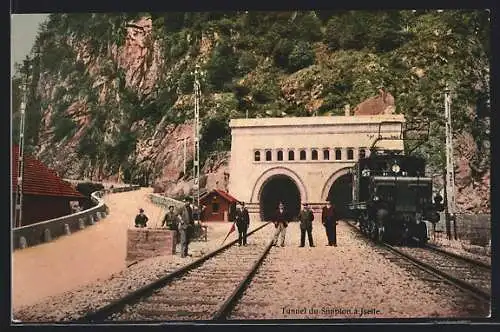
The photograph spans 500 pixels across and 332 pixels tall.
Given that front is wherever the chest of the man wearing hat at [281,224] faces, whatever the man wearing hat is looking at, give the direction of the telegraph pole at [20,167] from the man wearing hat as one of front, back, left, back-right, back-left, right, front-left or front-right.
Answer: right

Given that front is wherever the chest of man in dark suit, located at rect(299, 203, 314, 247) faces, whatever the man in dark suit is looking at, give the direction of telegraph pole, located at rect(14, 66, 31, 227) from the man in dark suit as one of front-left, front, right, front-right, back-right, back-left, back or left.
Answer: right

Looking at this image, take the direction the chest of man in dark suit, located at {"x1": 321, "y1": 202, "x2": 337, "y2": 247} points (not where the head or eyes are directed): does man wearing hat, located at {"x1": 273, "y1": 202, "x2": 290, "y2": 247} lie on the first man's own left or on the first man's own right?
on the first man's own right

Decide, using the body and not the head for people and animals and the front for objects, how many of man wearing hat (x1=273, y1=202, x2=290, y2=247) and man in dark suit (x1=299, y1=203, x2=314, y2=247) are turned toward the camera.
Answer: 2

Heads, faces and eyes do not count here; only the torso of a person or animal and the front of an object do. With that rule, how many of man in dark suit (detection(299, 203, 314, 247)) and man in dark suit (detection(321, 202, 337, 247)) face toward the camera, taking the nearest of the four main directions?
2

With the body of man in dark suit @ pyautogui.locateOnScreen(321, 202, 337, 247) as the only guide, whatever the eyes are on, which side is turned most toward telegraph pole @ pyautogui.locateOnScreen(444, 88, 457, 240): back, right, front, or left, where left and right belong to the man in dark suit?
left

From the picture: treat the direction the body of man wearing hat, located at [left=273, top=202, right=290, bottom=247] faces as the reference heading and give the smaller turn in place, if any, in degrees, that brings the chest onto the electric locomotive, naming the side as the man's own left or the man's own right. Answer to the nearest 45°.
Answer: approximately 90° to the man's own left

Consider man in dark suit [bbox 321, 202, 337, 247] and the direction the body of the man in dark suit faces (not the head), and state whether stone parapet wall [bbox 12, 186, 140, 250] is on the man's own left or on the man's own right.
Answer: on the man's own right

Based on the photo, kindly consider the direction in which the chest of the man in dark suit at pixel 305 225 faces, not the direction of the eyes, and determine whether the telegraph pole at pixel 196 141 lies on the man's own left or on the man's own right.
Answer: on the man's own right

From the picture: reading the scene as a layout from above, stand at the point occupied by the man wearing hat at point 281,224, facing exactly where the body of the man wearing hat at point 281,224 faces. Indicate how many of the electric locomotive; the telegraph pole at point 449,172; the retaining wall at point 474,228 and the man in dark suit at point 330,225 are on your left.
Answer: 4
